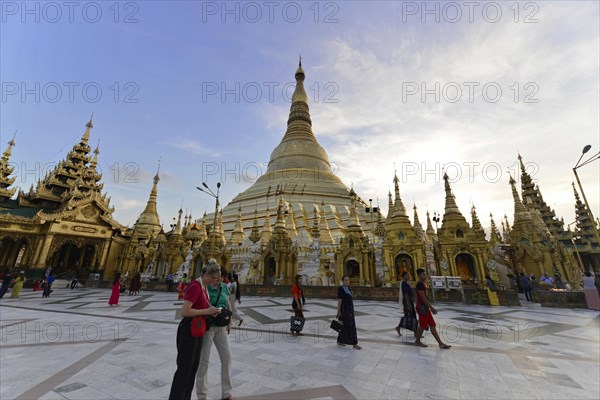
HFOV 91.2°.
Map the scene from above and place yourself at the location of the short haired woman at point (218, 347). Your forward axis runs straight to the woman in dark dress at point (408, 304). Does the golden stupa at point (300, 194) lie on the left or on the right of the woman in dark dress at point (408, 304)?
left

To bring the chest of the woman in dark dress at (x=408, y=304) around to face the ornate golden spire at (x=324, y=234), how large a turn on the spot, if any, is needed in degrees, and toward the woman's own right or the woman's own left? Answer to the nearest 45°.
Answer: approximately 90° to the woman's own left

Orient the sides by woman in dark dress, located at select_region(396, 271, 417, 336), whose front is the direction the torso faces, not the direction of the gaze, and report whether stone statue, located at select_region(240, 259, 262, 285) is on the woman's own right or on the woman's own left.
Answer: on the woman's own left

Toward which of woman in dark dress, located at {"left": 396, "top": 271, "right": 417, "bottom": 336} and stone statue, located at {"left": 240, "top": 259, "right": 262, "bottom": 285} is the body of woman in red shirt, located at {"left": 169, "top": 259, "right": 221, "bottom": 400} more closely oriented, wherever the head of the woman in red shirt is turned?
the woman in dark dress

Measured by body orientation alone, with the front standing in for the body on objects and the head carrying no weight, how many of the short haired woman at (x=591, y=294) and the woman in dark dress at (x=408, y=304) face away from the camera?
1
